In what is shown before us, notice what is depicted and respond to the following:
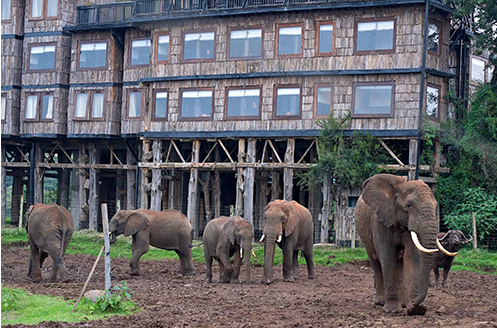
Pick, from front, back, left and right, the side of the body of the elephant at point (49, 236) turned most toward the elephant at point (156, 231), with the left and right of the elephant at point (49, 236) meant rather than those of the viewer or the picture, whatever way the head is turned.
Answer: right

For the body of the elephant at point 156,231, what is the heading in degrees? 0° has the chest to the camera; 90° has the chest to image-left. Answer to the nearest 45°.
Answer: approximately 90°

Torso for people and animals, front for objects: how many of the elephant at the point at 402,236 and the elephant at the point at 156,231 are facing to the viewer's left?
1

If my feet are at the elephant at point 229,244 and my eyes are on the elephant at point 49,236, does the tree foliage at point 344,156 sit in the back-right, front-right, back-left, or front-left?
back-right

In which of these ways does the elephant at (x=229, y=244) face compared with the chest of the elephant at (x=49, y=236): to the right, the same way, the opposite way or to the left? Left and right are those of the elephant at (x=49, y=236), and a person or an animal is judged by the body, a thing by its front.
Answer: the opposite way

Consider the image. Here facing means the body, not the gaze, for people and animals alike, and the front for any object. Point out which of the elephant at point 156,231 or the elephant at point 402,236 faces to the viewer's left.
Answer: the elephant at point 156,231

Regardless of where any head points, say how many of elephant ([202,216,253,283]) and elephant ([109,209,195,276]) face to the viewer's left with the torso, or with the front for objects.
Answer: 1

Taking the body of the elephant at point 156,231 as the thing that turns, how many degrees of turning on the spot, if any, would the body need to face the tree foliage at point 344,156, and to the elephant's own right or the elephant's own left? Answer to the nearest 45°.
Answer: approximately 135° to the elephant's own right

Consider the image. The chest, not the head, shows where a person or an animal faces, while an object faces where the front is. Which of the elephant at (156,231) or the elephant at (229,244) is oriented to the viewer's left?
the elephant at (156,231)
